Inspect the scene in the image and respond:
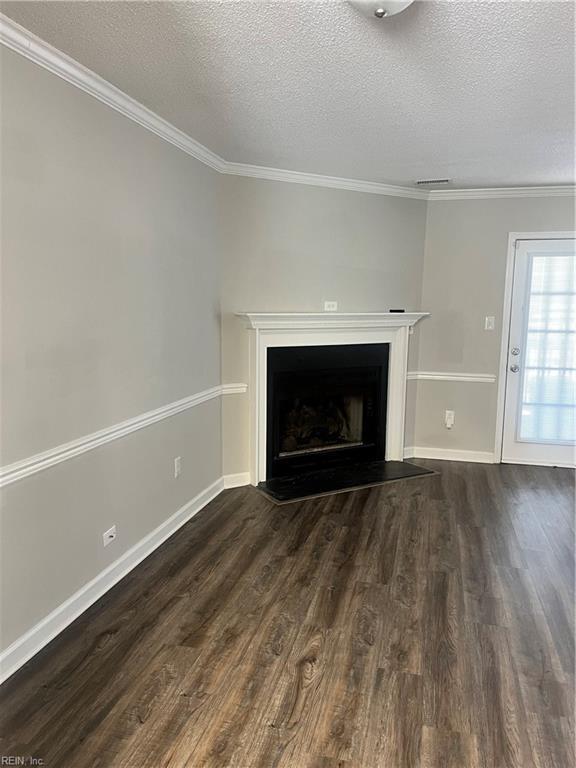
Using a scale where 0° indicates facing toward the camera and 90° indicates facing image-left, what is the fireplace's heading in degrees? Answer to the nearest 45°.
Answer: approximately 315°

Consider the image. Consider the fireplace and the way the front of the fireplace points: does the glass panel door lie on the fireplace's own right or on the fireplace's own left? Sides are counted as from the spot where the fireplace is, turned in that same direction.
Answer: on the fireplace's own left

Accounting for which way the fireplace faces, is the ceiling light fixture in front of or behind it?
in front
